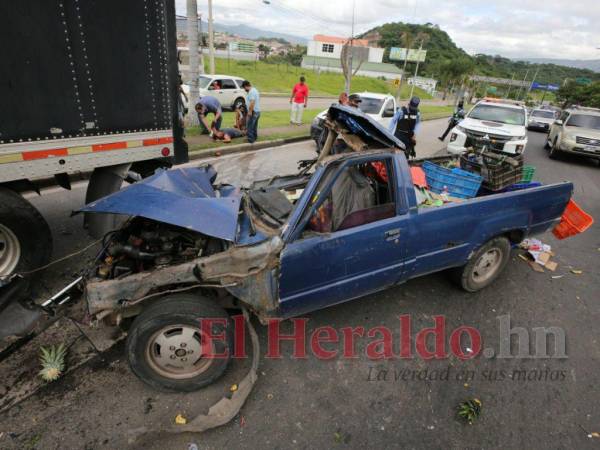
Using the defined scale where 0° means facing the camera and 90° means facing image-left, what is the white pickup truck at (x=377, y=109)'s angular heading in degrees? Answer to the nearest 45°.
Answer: approximately 45°

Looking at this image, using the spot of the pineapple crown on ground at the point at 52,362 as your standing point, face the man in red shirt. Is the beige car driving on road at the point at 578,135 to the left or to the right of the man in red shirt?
right

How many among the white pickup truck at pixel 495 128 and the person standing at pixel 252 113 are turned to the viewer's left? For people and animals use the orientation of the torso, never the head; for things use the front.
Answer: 1

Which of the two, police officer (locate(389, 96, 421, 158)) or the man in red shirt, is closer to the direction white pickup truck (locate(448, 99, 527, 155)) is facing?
the police officer

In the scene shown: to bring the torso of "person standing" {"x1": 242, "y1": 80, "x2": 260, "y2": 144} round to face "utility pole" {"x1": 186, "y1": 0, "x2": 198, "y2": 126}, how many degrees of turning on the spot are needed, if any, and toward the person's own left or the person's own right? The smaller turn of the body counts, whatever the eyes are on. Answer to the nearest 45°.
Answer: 0° — they already face it

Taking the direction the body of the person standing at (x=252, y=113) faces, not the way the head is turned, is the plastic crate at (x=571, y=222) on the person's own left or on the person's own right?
on the person's own left

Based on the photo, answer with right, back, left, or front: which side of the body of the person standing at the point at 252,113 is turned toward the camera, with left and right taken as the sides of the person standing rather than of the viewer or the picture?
left

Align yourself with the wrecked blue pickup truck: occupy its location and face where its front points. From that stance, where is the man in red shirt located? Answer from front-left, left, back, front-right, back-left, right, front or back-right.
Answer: back-right

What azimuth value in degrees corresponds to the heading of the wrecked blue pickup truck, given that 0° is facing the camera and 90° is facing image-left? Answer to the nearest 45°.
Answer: approximately 45°

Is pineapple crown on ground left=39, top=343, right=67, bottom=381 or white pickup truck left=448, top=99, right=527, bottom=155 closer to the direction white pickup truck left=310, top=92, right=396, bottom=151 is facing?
the pineapple crown on ground

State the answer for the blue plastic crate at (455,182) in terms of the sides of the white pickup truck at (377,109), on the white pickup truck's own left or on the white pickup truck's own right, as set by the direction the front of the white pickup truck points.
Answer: on the white pickup truck's own left

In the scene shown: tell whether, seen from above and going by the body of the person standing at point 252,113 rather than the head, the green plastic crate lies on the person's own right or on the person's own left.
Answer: on the person's own left

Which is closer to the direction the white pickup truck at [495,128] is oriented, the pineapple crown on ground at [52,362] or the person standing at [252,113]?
the pineapple crown on ground

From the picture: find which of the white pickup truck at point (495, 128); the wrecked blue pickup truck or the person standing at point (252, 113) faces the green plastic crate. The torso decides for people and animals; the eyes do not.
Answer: the white pickup truck
